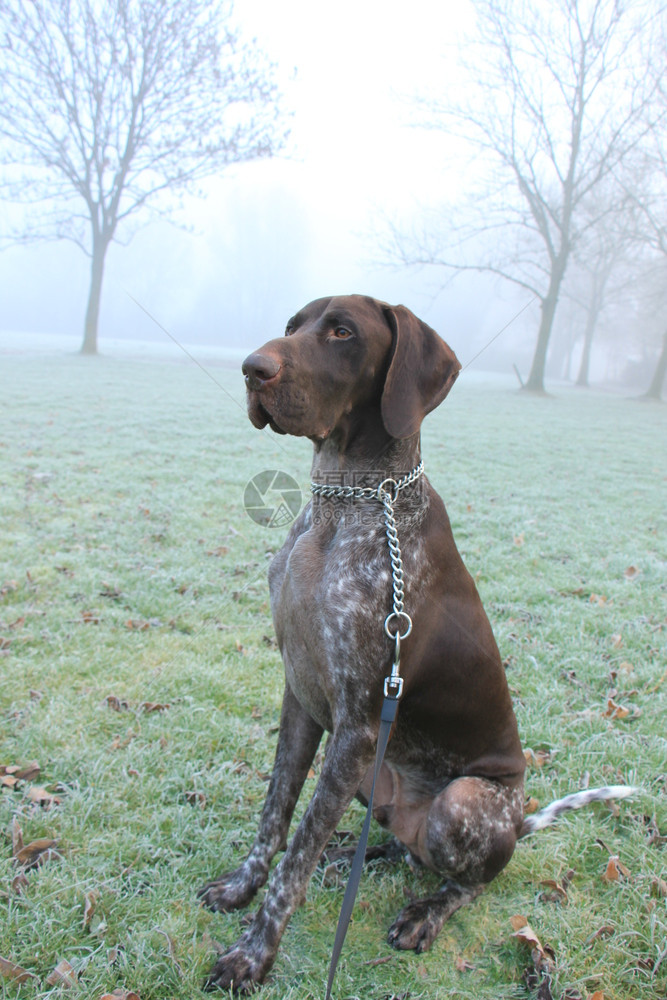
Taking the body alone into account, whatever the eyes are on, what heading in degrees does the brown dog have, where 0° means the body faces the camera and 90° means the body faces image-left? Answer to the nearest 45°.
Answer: approximately 45°

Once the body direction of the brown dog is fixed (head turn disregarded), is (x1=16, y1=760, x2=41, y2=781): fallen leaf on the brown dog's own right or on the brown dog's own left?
on the brown dog's own right

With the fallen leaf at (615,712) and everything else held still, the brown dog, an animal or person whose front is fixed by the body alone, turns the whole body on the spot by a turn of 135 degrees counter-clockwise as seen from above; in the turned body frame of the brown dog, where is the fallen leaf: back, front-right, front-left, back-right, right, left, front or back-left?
front-left

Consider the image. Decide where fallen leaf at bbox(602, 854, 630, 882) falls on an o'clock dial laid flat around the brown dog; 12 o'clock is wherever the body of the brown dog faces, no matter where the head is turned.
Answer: The fallen leaf is roughly at 7 o'clock from the brown dog.

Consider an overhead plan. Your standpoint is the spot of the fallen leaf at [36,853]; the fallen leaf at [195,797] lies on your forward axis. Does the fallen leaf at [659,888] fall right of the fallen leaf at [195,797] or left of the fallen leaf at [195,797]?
right
